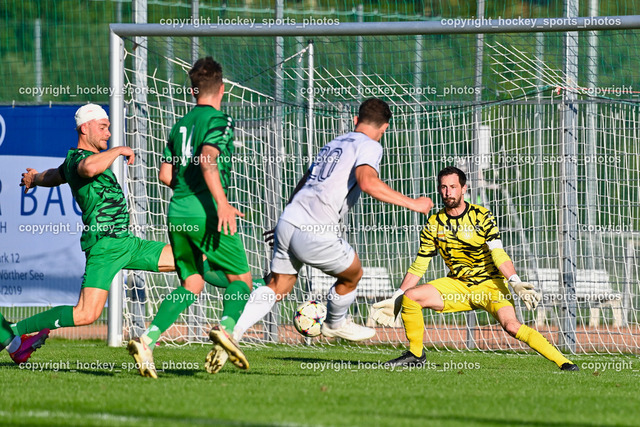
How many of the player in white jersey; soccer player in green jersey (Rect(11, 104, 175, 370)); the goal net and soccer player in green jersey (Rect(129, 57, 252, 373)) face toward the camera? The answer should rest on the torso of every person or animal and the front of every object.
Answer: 1

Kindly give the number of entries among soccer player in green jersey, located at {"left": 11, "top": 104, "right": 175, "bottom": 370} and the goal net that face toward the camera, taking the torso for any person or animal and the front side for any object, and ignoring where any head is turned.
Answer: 1

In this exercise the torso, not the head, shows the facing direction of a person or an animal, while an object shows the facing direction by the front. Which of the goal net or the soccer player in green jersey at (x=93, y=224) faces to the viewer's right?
the soccer player in green jersey

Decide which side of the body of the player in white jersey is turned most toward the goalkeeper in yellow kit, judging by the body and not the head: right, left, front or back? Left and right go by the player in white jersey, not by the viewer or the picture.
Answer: front

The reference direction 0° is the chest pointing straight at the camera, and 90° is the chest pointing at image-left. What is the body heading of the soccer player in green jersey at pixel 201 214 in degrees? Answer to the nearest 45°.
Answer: approximately 225°

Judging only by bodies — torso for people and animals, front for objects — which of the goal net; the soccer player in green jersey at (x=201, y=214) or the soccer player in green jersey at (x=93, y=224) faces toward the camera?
the goal net

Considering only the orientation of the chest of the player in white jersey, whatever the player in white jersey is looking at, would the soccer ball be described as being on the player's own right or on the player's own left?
on the player's own left

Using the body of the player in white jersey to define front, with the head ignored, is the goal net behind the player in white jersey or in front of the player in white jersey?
in front

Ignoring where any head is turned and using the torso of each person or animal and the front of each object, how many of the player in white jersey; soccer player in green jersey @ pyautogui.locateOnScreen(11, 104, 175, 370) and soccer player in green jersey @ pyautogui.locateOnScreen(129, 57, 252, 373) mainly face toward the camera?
0

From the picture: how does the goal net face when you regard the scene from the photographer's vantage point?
facing the viewer

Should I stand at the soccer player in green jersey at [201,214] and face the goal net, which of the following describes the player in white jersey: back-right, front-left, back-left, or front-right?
front-right

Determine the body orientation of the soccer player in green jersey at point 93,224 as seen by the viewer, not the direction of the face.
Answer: to the viewer's right

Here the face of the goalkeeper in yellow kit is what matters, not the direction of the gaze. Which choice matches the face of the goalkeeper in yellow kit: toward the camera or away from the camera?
toward the camera

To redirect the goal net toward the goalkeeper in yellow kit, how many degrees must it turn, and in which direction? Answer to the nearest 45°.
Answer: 0° — it already faces them
